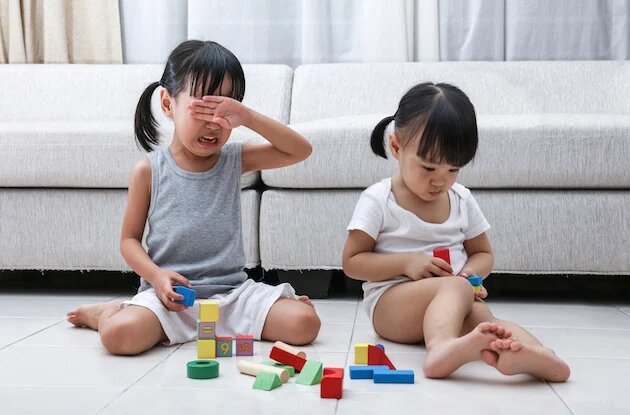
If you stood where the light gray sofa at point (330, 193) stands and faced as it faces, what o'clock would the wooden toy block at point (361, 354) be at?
The wooden toy block is roughly at 12 o'clock from the light gray sofa.

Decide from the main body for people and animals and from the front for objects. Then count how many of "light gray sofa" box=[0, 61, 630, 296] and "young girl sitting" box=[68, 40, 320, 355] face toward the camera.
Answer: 2

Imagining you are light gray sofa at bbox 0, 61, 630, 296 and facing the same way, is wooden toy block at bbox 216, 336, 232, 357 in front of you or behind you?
in front

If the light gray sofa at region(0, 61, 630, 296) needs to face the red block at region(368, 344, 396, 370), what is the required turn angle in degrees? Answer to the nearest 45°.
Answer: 0° — it already faces it
